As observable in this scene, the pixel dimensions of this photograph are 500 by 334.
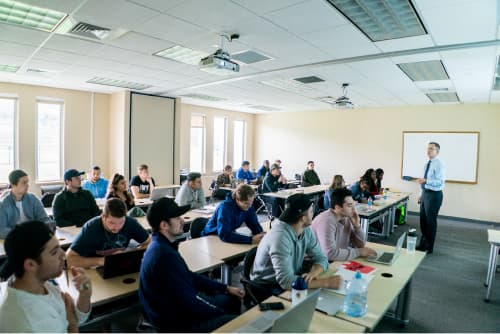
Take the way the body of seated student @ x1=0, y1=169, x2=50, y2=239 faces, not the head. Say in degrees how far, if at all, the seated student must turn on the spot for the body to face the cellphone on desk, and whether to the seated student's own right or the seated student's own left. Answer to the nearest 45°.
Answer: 0° — they already face it

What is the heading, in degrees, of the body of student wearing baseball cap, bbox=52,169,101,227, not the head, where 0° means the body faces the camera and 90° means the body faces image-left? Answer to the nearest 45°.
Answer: approximately 315°

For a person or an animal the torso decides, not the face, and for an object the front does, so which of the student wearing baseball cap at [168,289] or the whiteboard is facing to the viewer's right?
the student wearing baseball cap

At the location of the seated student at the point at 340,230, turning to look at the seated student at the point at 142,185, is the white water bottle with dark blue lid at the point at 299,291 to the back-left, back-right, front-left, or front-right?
back-left

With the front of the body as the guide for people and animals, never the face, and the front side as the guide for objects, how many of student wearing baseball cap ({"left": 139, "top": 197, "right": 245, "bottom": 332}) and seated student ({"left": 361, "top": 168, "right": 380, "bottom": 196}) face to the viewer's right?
2

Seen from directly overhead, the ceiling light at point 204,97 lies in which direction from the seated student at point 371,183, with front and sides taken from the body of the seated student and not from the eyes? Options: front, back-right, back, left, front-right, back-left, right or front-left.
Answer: back

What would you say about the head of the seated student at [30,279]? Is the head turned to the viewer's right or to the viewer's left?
to the viewer's right

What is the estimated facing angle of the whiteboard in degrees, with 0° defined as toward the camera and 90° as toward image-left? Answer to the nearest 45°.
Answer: approximately 0°

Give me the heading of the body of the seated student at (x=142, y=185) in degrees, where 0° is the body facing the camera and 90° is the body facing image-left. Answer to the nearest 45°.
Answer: approximately 315°

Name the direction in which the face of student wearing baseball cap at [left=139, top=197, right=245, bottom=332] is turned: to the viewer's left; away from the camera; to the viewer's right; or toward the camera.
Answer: to the viewer's right

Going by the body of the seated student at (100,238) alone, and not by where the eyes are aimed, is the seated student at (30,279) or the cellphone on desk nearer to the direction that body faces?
the cellphone on desk
